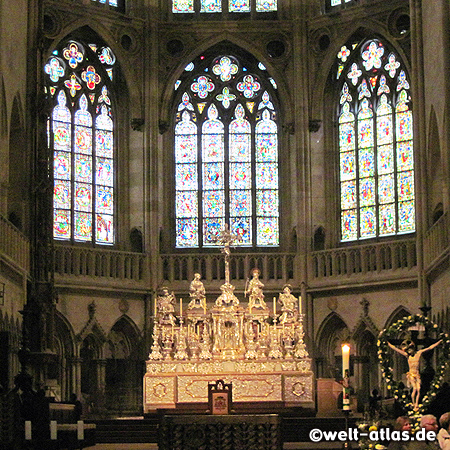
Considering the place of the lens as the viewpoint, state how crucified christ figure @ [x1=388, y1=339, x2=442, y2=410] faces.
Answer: facing the viewer

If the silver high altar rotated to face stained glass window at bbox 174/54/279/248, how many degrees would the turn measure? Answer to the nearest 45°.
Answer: approximately 180°

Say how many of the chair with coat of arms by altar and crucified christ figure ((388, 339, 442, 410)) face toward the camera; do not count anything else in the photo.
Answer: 2

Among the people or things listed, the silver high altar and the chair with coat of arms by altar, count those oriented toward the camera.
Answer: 2

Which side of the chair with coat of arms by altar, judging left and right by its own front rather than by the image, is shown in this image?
front

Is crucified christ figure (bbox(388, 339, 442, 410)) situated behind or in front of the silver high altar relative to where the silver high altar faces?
in front

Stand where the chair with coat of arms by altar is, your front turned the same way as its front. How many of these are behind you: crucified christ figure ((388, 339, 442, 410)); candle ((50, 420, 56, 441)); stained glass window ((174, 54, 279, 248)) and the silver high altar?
2

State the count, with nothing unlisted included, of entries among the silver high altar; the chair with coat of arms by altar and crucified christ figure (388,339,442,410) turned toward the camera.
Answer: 3

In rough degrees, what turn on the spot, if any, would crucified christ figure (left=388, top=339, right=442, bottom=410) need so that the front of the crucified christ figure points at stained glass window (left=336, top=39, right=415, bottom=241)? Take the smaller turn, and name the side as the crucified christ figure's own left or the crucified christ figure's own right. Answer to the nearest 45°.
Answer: approximately 180°

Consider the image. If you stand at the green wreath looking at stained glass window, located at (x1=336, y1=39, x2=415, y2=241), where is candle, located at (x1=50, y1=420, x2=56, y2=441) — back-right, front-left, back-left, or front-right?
back-left

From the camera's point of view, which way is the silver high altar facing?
toward the camera

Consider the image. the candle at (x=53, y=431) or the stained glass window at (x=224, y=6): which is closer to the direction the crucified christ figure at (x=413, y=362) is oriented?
the candle

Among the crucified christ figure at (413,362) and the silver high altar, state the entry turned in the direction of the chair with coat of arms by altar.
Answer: the silver high altar

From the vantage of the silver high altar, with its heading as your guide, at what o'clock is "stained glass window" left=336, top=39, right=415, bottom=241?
The stained glass window is roughly at 7 o'clock from the silver high altar.
